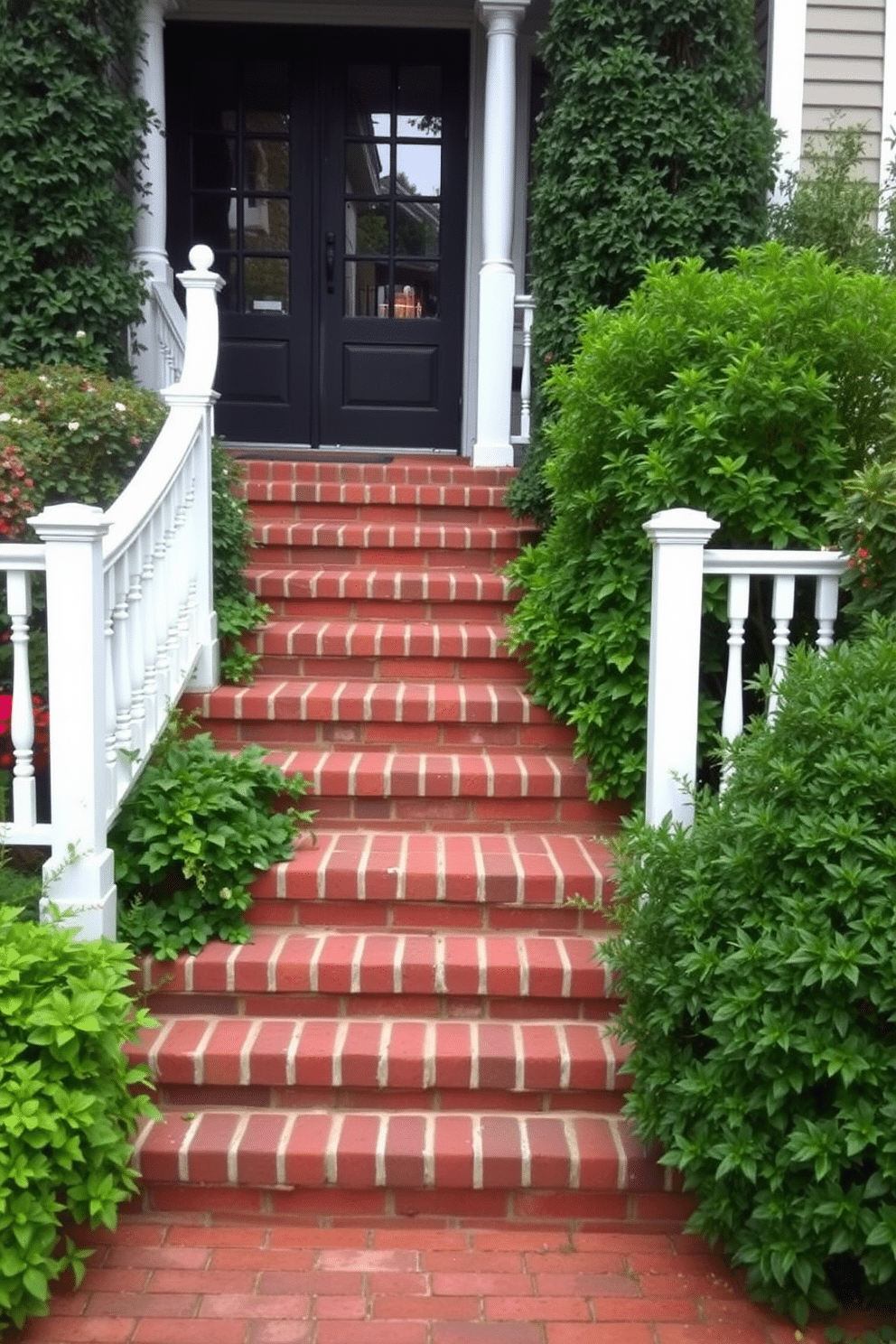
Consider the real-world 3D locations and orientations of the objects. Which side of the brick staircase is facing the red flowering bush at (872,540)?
left

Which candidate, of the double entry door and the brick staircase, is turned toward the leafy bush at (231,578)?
the double entry door

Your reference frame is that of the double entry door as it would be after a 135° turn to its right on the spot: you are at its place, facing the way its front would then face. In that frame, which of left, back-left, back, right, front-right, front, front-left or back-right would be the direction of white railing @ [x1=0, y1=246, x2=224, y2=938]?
back-left

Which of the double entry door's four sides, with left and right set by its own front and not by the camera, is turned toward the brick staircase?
front

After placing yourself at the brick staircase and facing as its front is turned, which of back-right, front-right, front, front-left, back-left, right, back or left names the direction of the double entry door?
back

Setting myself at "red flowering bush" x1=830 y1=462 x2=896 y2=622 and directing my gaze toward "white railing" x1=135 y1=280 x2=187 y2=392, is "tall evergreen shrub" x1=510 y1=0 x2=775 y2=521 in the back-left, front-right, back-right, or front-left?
front-right

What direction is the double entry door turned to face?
toward the camera

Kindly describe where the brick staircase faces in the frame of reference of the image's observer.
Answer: facing the viewer

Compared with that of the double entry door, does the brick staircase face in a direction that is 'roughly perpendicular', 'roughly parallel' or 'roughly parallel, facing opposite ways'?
roughly parallel

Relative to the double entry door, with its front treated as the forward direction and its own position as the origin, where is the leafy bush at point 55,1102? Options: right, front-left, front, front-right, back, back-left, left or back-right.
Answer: front

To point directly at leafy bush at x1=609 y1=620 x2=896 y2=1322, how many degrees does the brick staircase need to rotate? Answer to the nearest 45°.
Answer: approximately 45° to its left

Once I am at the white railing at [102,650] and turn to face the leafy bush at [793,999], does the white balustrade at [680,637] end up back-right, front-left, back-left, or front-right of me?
front-left

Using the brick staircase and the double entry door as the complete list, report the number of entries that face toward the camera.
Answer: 2
